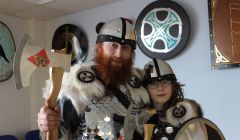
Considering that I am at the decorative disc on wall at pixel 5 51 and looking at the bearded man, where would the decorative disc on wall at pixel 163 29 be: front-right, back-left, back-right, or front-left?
front-left

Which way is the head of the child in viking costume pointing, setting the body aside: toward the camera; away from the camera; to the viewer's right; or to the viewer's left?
toward the camera

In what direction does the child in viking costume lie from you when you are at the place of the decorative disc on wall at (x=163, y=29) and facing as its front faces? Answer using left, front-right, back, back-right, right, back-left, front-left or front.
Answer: front

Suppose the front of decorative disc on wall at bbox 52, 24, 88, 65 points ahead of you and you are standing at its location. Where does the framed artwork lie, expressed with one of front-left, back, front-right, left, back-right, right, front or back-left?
front-left

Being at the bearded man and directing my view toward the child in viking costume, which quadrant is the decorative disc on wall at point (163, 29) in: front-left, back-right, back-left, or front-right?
front-left

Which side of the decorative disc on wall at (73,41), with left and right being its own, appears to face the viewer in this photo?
front

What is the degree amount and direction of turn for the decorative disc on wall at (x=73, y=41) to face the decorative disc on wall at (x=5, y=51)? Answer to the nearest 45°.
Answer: approximately 90° to its right

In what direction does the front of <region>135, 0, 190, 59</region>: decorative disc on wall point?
toward the camera

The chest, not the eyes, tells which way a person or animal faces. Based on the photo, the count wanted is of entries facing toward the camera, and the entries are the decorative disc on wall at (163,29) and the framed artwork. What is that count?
2

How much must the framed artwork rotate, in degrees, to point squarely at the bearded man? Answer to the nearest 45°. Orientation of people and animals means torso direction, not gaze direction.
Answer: approximately 45° to its right

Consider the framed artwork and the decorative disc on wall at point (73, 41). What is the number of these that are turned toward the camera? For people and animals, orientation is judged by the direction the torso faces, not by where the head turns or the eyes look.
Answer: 2

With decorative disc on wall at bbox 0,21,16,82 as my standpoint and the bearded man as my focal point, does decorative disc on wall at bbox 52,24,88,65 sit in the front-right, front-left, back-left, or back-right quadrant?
front-left

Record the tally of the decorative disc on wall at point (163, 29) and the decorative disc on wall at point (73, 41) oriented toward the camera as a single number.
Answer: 2

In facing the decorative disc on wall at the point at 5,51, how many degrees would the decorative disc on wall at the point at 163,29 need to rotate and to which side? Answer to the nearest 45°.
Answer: approximately 90° to its right

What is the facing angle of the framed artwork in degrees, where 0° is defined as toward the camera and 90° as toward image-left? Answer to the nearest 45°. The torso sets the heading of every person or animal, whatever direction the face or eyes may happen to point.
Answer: approximately 0°

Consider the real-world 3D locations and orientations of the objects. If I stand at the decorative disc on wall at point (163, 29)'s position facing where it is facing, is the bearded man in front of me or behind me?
in front

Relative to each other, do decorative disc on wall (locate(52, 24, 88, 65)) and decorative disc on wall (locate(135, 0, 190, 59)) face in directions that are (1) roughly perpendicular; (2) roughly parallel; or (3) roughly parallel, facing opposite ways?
roughly parallel
